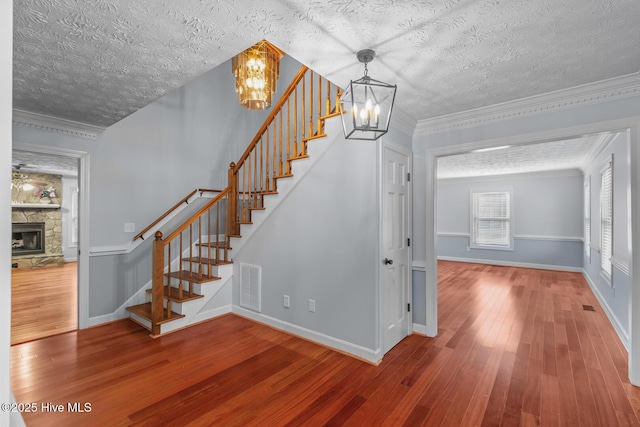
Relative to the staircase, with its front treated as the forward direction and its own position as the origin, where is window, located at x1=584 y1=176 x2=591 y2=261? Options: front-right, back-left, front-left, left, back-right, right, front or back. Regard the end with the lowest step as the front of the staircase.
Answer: back-left

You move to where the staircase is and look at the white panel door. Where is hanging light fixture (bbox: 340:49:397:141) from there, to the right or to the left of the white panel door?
right

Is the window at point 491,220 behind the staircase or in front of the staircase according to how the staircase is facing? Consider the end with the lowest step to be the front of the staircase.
behind

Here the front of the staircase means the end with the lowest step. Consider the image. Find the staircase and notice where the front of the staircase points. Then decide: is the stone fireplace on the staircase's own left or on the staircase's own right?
on the staircase's own right

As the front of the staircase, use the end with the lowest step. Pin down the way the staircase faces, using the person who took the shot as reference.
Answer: facing the viewer and to the left of the viewer

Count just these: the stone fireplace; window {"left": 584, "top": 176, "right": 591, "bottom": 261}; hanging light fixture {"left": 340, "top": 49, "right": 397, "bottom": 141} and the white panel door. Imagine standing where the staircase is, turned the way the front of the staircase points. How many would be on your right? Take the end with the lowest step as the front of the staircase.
1

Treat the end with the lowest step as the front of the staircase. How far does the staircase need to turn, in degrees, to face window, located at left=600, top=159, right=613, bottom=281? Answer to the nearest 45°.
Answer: approximately 135° to its left
